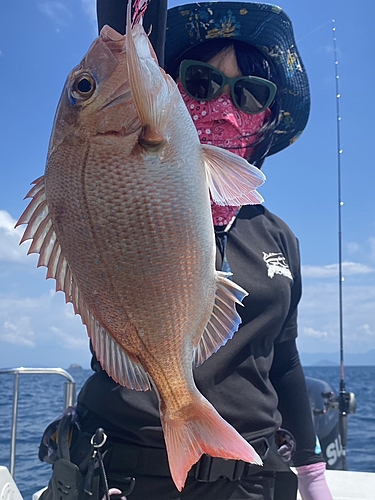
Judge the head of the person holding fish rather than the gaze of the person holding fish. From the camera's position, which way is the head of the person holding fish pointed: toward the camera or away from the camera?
toward the camera

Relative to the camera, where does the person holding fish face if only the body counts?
toward the camera
